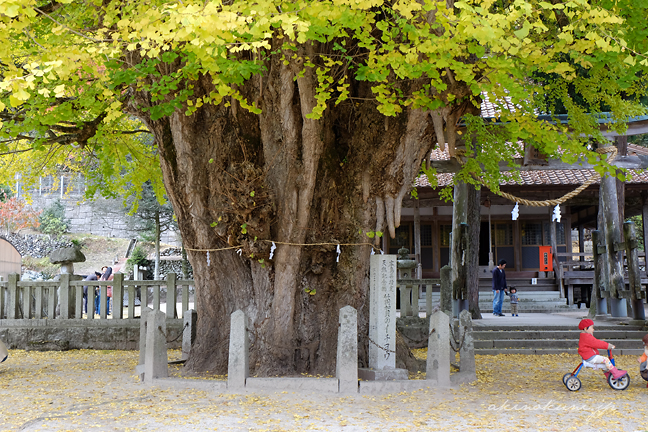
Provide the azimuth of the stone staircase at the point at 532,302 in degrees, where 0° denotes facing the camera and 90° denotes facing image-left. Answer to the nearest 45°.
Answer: approximately 0°

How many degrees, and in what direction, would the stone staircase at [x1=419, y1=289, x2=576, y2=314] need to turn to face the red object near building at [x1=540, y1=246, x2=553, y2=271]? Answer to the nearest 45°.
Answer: approximately 180°

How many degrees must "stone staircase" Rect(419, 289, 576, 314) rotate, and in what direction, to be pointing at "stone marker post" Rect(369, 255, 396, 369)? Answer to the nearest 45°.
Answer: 0° — it already faces it

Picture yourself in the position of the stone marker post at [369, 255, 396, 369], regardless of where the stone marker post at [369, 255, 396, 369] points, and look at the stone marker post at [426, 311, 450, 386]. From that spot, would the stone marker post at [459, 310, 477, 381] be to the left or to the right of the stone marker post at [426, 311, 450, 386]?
left

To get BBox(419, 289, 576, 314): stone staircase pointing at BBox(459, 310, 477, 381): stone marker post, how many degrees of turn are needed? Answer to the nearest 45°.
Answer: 0° — it already faces it

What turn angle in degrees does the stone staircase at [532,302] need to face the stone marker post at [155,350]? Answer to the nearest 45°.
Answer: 0° — it already faces it
